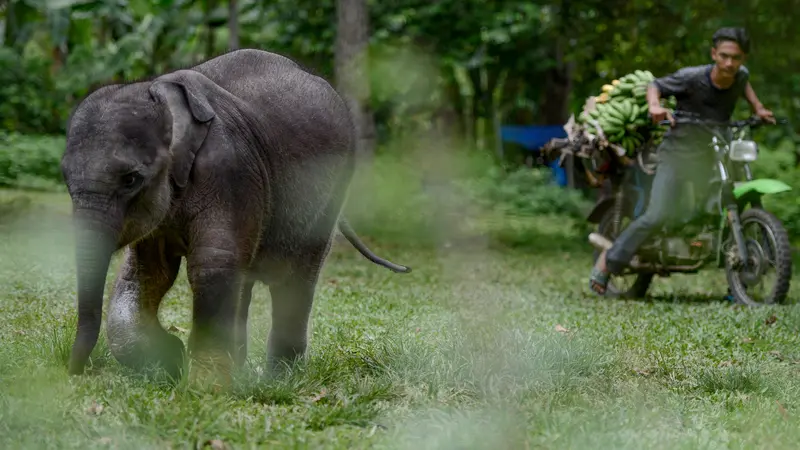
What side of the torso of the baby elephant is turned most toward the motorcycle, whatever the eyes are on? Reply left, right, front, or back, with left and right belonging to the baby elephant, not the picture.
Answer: back

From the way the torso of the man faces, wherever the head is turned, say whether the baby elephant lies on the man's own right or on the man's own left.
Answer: on the man's own right

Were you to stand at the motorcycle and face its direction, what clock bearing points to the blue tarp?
The blue tarp is roughly at 7 o'clock from the motorcycle.

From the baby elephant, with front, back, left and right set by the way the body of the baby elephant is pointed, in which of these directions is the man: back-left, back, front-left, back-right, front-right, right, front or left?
back

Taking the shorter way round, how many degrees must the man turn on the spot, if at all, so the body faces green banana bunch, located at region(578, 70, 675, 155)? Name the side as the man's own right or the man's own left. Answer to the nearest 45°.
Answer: approximately 180°
